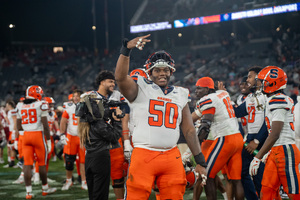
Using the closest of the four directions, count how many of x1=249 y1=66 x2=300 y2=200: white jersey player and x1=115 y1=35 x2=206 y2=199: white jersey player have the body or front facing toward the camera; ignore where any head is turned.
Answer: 1

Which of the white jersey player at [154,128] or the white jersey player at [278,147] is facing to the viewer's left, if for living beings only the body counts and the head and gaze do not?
the white jersey player at [278,147]

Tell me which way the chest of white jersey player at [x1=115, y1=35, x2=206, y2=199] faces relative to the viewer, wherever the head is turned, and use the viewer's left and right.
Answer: facing the viewer

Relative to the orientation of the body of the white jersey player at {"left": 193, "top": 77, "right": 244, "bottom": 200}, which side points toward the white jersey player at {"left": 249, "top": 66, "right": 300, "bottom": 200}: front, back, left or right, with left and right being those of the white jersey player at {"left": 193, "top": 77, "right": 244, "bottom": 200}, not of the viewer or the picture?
back

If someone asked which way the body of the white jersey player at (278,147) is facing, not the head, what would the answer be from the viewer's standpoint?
to the viewer's left

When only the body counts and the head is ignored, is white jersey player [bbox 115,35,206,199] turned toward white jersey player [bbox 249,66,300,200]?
no

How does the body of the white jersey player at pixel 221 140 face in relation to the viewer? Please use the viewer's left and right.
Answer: facing away from the viewer and to the left of the viewer

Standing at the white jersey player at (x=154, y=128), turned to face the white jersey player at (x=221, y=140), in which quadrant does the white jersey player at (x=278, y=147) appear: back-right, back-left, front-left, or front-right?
front-right

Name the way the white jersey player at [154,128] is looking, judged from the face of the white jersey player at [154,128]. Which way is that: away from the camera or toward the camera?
toward the camera

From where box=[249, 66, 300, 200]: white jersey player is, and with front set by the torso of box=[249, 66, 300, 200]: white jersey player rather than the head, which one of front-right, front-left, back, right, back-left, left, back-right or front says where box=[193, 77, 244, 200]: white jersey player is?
front-right

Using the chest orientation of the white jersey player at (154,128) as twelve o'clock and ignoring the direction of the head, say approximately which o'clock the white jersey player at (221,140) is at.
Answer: the white jersey player at (221,140) is roughly at 7 o'clock from the white jersey player at (154,128).

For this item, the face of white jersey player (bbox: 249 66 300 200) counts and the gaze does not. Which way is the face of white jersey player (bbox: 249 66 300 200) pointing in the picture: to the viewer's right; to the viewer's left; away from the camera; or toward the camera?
to the viewer's left
